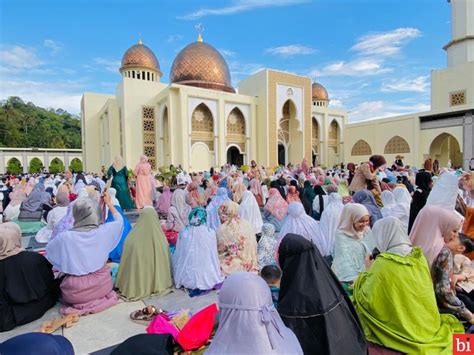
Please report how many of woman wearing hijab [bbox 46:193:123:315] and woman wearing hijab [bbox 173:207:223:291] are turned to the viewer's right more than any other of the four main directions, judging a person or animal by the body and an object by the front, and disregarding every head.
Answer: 0

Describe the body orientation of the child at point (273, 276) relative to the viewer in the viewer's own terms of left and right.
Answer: facing away from the viewer

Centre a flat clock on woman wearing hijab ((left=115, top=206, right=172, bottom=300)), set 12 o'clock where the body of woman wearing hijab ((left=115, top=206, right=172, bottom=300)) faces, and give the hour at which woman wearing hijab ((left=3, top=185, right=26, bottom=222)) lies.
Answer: woman wearing hijab ((left=3, top=185, right=26, bottom=222)) is roughly at 11 o'clock from woman wearing hijab ((left=115, top=206, right=172, bottom=300)).

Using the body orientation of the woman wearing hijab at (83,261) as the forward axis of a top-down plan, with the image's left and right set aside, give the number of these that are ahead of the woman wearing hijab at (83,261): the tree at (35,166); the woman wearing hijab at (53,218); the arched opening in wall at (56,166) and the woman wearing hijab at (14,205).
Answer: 4

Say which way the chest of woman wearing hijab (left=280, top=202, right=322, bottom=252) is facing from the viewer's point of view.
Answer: away from the camera

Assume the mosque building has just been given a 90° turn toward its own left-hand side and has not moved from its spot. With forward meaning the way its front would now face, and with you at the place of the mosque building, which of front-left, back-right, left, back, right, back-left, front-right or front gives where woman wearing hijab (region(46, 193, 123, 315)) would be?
back-right

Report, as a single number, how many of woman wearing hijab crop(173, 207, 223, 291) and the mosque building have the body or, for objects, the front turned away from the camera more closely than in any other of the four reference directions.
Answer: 1

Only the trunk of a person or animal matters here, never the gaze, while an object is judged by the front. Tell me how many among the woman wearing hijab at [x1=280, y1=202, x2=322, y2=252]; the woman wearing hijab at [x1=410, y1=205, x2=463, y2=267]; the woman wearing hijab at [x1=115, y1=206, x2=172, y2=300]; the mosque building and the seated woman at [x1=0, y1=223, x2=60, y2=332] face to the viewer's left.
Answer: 0

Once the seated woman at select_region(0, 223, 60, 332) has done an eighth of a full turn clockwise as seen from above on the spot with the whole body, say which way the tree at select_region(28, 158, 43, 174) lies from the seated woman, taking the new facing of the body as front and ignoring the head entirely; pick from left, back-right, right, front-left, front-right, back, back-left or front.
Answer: front-left

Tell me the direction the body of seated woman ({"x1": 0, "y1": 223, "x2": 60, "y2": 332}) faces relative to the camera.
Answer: away from the camera

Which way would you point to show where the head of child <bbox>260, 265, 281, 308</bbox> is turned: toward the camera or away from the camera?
away from the camera

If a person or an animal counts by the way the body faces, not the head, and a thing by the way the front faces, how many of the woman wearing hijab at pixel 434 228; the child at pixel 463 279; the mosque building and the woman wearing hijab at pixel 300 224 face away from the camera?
1

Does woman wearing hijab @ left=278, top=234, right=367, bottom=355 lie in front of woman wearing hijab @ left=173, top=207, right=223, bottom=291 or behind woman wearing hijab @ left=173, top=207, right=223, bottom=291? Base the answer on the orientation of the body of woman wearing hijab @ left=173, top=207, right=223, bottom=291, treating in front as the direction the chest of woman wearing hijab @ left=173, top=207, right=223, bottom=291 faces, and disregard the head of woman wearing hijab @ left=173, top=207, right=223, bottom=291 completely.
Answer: behind
